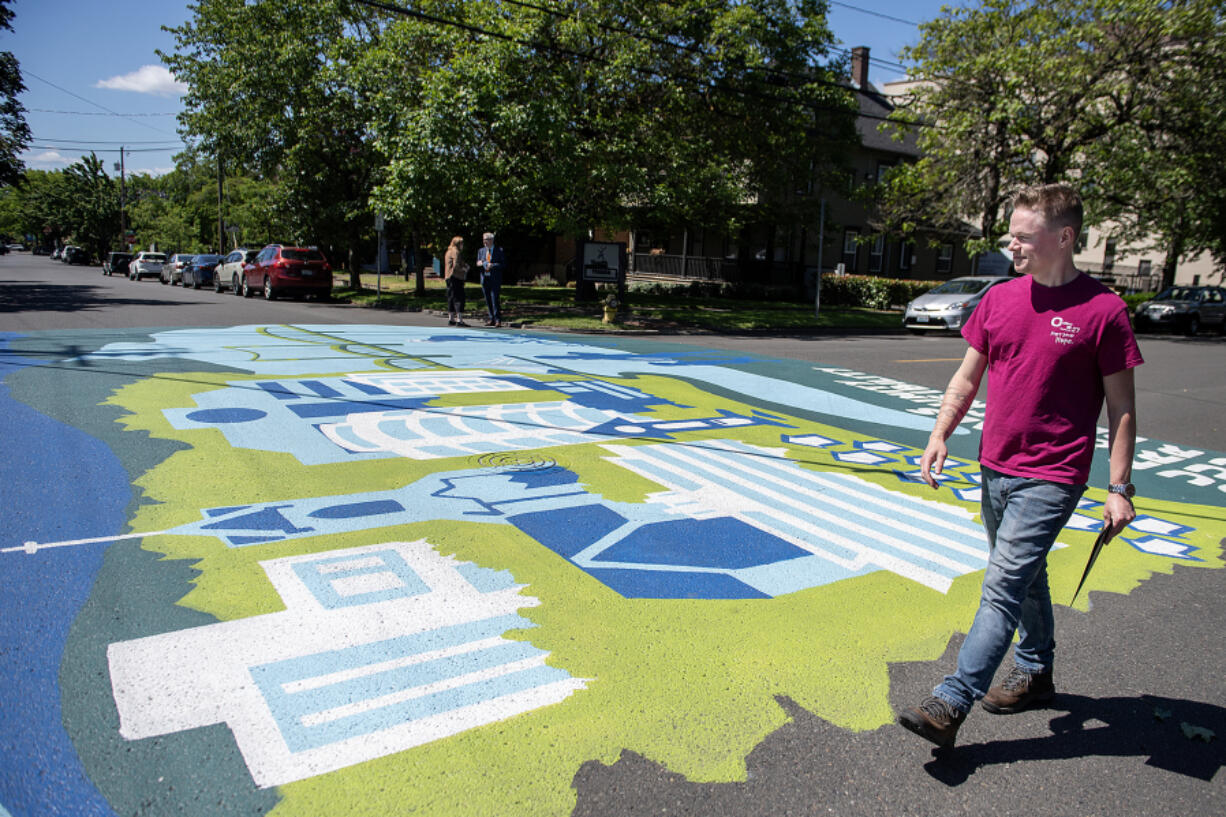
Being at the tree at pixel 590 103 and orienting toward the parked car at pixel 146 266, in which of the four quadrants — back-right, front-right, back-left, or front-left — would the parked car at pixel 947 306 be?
back-right

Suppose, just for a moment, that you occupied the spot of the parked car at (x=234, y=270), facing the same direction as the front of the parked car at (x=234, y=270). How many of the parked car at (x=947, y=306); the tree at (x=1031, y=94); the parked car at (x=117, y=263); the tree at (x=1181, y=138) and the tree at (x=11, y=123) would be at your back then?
3

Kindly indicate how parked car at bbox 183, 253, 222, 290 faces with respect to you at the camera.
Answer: facing away from the viewer and to the left of the viewer

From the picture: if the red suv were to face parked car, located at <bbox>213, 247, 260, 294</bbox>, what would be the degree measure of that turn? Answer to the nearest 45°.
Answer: approximately 45° to its right

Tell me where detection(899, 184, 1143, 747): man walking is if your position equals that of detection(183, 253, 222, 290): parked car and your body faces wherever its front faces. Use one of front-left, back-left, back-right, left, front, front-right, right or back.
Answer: back-left

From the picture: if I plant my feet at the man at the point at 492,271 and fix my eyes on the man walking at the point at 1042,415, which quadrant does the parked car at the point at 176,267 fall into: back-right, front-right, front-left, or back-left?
back-right

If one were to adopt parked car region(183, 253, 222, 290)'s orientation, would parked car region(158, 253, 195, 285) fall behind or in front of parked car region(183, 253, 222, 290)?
in front

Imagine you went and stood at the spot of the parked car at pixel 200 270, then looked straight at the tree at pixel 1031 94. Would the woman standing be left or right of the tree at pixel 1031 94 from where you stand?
right

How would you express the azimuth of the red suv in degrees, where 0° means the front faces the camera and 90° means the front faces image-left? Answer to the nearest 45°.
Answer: approximately 135°

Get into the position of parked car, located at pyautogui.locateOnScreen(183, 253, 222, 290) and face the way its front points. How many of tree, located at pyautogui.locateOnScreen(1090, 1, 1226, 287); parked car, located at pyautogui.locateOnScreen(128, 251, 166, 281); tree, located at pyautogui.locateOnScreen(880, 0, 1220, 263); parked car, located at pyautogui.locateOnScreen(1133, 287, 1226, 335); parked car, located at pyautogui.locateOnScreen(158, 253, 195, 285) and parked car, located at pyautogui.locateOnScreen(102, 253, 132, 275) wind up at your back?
3

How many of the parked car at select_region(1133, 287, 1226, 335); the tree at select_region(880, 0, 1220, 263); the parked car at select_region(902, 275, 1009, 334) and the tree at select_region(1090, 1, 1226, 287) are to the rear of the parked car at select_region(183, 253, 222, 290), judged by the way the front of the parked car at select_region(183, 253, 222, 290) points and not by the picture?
4

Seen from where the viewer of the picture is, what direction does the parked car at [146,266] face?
facing away from the viewer and to the left of the viewer

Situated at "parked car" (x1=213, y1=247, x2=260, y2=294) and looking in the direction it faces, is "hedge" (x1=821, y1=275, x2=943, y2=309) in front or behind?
behind
